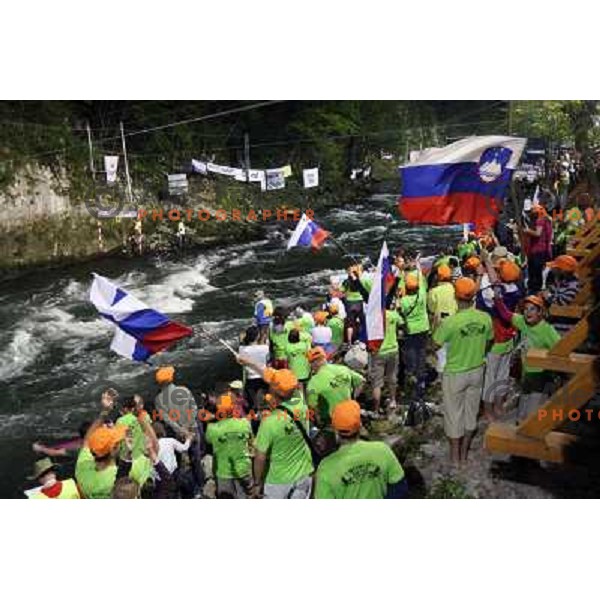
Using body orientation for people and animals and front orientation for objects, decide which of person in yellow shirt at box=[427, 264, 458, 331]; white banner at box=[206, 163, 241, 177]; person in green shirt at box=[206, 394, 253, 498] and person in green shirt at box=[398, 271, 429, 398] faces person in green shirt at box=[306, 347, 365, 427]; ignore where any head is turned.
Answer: the white banner

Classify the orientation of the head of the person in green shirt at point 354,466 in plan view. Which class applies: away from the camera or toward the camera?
away from the camera

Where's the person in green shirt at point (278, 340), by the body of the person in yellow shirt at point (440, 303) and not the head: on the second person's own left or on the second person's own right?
on the second person's own left

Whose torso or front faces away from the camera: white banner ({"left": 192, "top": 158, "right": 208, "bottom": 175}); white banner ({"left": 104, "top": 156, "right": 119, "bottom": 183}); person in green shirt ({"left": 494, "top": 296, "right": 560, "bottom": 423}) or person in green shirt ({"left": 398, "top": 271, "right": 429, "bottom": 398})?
person in green shirt ({"left": 398, "top": 271, "right": 429, "bottom": 398})

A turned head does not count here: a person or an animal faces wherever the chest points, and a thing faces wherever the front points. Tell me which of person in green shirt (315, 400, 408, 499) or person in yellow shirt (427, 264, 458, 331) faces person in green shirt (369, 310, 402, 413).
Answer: person in green shirt (315, 400, 408, 499)

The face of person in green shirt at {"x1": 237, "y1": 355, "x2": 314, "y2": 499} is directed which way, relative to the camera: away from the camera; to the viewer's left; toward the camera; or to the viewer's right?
away from the camera

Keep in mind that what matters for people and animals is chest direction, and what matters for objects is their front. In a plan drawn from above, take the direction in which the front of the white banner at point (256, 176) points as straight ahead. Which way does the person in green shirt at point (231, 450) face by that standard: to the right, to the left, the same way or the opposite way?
the opposite way

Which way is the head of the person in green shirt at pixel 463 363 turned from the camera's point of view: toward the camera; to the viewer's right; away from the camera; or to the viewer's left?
away from the camera

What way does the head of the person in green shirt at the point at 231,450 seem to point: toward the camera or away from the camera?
away from the camera

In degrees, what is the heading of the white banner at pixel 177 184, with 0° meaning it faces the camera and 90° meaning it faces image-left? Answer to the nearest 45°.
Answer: approximately 0°

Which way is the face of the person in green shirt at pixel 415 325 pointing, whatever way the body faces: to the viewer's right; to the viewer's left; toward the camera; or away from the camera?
away from the camera
